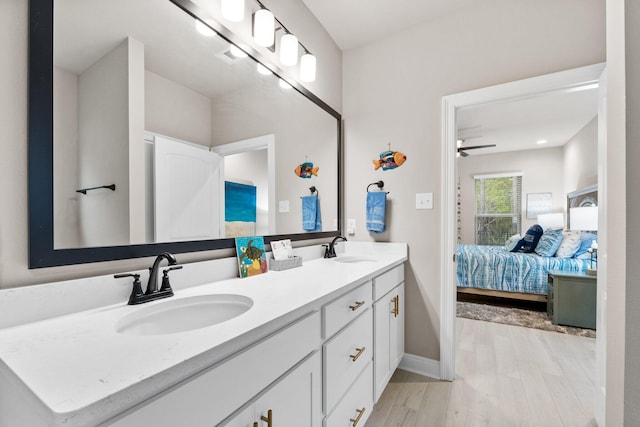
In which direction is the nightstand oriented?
to the viewer's left

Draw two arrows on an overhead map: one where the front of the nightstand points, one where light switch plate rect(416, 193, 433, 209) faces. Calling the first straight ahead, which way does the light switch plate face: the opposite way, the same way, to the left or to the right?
to the left

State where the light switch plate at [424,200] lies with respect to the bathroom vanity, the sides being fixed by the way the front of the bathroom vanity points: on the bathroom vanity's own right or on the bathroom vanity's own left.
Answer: on the bathroom vanity's own left

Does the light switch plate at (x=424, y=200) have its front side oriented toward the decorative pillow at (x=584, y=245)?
no

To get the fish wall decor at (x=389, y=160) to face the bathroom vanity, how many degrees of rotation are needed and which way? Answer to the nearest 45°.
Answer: approximately 90° to its right

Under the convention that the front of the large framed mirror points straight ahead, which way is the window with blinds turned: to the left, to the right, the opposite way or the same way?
to the right

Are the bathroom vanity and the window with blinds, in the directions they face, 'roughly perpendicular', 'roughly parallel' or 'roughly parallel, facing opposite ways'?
roughly perpendicular

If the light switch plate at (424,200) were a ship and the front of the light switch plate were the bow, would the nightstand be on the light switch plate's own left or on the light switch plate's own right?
on the light switch plate's own left

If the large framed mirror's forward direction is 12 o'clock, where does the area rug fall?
The area rug is roughly at 10 o'clock from the large framed mirror.

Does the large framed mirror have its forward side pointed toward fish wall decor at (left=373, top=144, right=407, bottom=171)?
no

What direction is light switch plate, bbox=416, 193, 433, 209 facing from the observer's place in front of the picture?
facing the viewer

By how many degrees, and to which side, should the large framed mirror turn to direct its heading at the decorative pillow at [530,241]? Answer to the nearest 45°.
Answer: approximately 45° to its left

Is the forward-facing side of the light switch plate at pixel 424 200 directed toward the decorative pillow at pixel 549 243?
no

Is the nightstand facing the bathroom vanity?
no

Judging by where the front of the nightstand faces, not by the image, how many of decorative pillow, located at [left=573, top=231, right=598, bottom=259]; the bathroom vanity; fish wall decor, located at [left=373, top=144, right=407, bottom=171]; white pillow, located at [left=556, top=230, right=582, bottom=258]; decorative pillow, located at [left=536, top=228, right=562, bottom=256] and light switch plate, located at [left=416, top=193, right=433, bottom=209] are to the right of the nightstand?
3
